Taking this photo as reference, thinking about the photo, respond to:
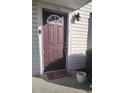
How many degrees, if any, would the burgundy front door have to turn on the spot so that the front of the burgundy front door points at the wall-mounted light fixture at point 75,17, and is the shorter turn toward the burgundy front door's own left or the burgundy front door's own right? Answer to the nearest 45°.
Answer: approximately 90° to the burgundy front door's own left

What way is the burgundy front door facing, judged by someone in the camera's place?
facing the viewer and to the right of the viewer

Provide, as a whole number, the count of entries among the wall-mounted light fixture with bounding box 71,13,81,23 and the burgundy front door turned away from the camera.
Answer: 0

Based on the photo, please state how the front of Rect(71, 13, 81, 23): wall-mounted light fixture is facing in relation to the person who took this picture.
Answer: facing the viewer and to the left of the viewer

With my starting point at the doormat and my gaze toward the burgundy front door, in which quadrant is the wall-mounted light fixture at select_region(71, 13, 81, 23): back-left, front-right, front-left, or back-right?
front-right

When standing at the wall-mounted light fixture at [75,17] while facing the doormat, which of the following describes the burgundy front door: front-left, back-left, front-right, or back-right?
front-right
